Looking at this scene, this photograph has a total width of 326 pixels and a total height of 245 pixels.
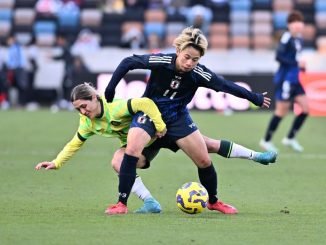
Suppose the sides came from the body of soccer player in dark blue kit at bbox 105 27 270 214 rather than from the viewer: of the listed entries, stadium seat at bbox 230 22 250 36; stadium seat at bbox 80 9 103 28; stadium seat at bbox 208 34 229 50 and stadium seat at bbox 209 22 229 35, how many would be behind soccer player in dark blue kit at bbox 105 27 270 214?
4

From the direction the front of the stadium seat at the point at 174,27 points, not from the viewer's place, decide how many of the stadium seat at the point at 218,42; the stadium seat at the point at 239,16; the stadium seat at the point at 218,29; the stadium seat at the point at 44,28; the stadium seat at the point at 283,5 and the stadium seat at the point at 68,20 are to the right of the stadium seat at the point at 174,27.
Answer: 2

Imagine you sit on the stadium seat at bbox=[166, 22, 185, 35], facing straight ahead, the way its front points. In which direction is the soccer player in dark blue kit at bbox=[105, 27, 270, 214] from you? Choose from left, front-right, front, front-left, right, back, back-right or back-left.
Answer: front

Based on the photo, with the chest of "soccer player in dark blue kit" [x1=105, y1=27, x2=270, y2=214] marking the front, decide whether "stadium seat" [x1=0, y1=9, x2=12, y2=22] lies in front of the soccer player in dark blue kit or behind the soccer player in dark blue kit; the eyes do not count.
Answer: behind

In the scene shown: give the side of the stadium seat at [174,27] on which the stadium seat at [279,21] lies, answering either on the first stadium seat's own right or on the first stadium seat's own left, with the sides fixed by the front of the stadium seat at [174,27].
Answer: on the first stadium seat's own left

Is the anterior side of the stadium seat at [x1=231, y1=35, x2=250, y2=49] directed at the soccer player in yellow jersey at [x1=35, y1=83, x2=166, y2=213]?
yes

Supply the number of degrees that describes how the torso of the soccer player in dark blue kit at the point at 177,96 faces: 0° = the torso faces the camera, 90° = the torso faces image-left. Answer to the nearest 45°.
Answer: approximately 0°

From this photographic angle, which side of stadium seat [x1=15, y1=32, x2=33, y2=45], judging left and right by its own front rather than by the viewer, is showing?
front

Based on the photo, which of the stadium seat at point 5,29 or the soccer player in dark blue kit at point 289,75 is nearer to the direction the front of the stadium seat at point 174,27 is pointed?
the soccer player in dark blue kit

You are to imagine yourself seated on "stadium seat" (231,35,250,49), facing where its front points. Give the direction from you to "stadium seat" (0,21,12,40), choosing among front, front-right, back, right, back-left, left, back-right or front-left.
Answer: right

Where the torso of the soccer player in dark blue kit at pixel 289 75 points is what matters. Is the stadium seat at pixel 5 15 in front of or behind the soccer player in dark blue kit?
behind
